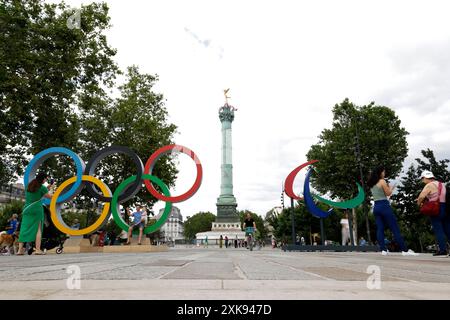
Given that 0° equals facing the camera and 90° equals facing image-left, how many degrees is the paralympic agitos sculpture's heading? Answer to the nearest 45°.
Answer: approximately 0°

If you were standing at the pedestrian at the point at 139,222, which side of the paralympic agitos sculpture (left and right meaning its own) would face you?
right

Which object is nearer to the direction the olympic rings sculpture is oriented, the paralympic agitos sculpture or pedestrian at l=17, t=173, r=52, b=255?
the pedestrian

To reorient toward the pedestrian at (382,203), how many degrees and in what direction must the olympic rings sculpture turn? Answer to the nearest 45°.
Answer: approximately 45° to its left

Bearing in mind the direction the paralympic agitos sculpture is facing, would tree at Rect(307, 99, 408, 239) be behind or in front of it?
behind

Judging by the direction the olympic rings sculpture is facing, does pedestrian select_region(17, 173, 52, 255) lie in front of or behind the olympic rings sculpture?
in front

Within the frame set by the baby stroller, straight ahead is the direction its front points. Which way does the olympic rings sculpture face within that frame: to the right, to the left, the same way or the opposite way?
to the right

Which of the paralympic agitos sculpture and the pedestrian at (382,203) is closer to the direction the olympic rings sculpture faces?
the pedestrian

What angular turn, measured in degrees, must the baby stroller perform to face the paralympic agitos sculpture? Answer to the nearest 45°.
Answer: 0° — it already faces it
